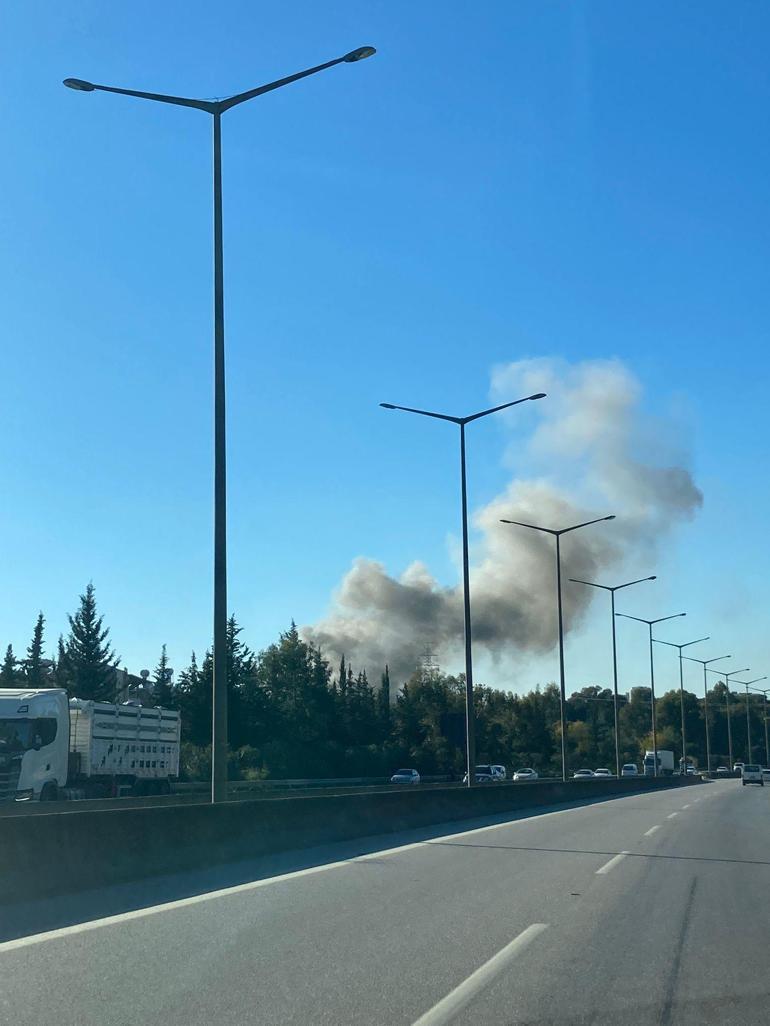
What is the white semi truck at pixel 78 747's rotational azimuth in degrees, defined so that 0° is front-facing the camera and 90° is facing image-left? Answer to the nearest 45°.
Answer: approximately 45°

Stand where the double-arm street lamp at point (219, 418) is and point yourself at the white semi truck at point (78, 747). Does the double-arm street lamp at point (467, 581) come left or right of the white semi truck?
right

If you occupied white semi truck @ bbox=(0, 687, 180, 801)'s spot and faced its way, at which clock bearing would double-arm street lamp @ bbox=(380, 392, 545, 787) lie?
The double-arm street lamp is roughly at 8 o'clock from the white semi truck.

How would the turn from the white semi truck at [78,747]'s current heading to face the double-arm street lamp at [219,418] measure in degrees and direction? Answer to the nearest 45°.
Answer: approximately 45° to its left

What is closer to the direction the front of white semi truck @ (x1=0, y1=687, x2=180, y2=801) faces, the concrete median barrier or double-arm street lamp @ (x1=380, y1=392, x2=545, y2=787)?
the concrete median barrier
